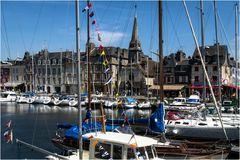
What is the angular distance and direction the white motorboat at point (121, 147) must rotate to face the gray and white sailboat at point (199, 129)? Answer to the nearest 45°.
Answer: approximately 90° to its left

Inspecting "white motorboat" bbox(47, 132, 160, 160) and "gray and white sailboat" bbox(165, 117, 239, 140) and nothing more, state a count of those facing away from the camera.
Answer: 0

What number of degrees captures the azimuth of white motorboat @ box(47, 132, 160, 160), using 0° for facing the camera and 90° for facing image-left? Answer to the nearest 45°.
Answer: approximately 315°
